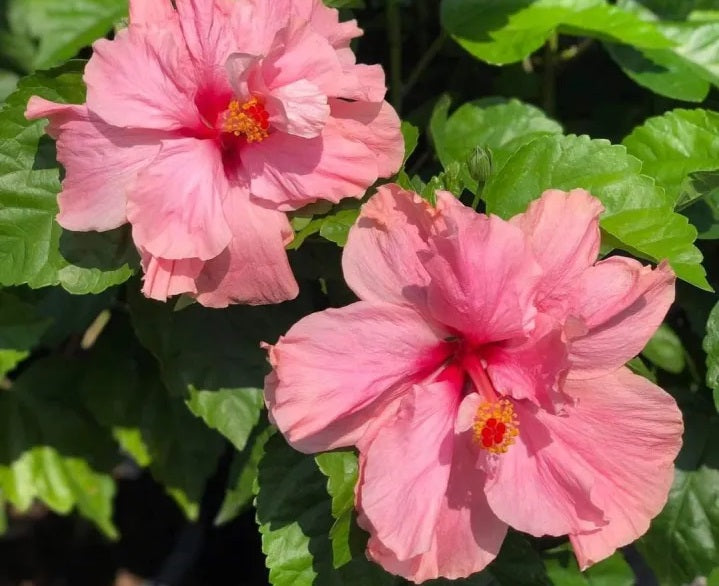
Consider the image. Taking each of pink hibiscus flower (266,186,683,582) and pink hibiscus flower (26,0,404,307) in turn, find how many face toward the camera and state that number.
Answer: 2

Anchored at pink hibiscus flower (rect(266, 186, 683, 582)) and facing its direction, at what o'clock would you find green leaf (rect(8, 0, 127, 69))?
The green leaf is roughly at 4 o'clock from the pink hibiscus flower.

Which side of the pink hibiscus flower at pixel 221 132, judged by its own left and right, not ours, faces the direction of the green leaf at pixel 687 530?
left

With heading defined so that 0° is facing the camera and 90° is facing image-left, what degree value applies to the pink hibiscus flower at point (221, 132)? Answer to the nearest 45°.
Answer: approximately 0°
